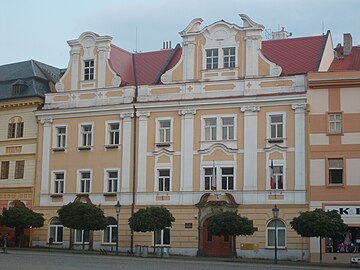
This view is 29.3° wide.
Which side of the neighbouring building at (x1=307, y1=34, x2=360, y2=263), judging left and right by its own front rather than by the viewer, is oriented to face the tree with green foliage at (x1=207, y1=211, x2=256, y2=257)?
right

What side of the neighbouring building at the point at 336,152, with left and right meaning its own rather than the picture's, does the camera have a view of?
front

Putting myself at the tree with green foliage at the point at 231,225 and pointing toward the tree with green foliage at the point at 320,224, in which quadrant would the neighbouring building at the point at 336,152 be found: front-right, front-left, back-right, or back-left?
front-left

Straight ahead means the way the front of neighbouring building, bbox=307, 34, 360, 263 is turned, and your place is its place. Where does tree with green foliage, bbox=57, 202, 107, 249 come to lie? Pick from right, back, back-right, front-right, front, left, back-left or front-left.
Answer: right

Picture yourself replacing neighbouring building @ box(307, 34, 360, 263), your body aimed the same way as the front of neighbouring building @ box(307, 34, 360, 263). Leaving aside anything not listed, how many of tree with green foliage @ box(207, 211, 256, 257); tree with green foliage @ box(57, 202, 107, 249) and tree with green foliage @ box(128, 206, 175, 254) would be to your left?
0

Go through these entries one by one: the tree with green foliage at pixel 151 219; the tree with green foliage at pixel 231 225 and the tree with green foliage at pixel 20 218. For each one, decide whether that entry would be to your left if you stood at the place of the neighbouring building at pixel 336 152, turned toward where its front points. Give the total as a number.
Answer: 0

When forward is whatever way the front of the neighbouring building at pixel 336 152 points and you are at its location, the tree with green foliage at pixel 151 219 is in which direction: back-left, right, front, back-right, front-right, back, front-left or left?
right

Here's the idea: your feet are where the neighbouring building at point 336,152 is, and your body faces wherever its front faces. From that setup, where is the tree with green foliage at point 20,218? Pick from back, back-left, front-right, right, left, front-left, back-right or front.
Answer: right
